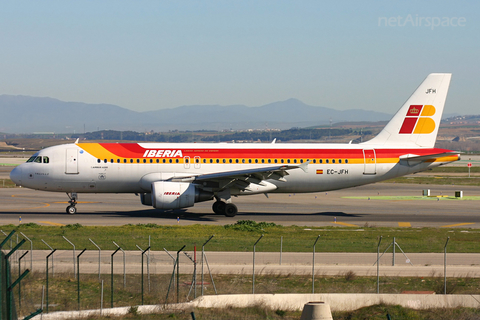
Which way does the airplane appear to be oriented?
to the viewer's left

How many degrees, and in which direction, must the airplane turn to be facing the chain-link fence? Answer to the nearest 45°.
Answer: approximately 90° to its left
